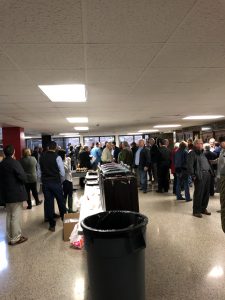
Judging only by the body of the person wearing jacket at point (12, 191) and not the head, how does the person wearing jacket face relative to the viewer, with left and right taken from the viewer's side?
facing away from the viewer and to the right of the viewer

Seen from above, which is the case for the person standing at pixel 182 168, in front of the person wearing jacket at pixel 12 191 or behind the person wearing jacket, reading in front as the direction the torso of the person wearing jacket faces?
in front

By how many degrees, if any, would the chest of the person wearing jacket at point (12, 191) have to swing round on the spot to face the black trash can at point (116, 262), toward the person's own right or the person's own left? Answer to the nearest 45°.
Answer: approximately 135° to the person's own right

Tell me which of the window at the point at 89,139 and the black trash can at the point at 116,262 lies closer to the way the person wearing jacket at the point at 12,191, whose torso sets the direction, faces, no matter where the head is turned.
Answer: the window

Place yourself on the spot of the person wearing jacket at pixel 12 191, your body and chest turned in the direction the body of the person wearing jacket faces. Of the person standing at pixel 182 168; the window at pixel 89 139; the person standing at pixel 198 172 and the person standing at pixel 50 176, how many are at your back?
0

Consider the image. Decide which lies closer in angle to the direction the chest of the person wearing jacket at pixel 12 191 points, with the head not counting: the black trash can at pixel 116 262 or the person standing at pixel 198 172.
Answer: the person standing

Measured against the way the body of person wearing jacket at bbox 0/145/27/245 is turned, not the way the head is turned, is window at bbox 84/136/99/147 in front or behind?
in front

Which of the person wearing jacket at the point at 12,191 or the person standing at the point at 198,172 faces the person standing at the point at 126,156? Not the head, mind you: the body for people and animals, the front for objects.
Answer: the person wearing jacket

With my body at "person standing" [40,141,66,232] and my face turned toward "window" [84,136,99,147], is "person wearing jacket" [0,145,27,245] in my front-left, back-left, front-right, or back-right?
back-left
